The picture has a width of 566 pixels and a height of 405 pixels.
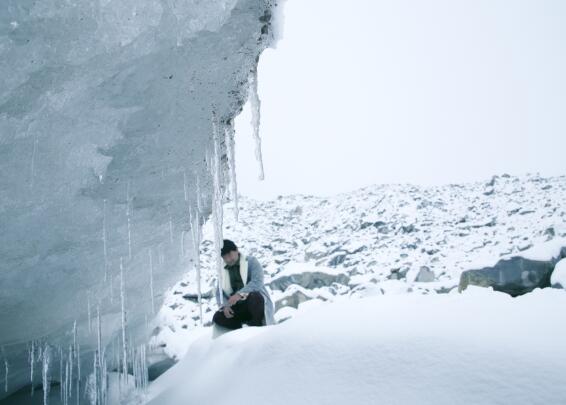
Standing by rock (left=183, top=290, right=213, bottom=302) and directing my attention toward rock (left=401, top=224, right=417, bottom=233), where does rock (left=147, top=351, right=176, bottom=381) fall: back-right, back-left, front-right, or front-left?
back-right

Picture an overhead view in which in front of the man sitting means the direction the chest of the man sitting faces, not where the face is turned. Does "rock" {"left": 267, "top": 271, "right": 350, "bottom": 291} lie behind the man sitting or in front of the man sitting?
behind

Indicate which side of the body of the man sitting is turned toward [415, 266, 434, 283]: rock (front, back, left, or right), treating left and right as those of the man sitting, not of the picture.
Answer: back

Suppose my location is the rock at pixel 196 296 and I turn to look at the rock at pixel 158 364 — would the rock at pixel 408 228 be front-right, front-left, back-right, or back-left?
back-left

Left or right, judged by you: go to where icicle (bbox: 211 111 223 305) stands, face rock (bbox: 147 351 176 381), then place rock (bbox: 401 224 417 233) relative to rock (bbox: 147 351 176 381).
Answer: right

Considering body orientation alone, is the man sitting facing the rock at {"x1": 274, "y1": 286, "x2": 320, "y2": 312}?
no

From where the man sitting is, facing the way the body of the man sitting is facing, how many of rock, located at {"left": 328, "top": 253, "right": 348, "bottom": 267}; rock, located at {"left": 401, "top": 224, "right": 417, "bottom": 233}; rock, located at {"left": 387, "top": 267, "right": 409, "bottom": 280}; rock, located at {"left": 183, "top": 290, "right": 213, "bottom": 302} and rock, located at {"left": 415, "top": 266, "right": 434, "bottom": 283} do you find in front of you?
0

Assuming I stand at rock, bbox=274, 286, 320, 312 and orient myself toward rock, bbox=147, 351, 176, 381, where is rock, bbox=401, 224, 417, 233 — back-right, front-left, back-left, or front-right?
back-right

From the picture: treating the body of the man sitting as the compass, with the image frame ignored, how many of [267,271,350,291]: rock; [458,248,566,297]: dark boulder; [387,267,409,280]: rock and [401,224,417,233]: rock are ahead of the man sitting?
0

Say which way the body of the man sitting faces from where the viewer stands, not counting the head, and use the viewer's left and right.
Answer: facing the viewer and to the left of the viewer

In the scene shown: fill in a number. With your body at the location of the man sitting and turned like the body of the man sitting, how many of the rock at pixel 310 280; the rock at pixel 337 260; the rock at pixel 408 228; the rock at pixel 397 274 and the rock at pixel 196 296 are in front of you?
0

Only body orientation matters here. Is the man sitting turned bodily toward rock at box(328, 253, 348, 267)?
no

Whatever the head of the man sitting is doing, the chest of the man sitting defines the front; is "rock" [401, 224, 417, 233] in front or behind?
behind

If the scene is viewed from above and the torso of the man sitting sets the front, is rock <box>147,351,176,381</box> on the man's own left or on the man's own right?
on the man's own right
